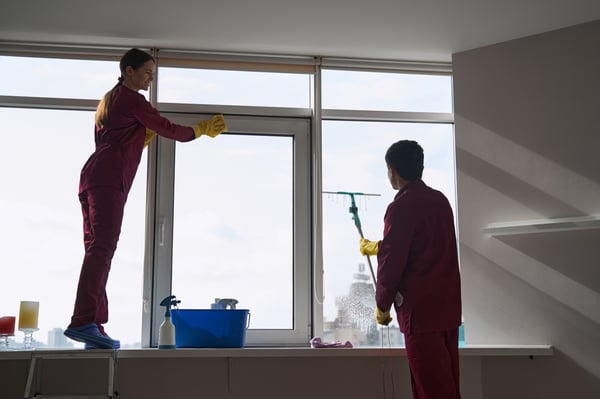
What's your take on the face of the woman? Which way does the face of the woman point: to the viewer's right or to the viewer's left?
to the viewer's right

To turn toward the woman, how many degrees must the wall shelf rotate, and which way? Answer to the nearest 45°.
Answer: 0° — it already faces them

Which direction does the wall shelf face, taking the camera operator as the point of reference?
facing the viewer and to the left of the viewer

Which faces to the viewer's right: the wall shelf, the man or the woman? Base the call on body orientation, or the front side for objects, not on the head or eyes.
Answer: the woman

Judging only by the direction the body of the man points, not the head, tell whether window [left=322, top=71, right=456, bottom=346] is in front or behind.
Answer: in front

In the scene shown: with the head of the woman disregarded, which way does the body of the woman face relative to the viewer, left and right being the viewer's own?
facing to the right of the viewer

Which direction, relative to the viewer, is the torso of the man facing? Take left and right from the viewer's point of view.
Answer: facing away from the viewer and to the left of the viewer

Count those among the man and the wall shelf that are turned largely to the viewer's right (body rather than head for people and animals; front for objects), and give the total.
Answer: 0

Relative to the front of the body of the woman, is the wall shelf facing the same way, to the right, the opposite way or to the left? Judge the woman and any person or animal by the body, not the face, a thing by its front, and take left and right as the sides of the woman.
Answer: the opposite way

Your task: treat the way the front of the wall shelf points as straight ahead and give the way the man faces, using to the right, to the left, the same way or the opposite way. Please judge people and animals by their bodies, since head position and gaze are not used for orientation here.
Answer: to the right

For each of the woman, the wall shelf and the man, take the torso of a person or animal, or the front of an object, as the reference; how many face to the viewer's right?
1

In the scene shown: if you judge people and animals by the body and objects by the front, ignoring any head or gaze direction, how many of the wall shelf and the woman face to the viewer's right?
1

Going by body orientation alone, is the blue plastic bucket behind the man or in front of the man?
in front

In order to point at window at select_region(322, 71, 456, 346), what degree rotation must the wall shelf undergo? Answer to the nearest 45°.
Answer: approximately 45° to its right

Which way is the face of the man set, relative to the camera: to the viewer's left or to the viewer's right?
to the viewer's left
